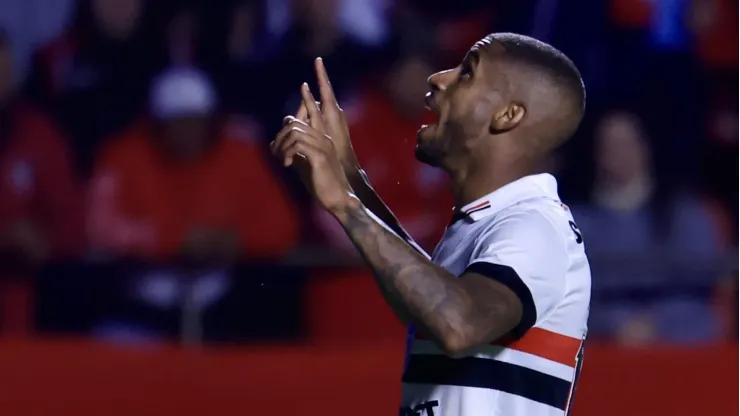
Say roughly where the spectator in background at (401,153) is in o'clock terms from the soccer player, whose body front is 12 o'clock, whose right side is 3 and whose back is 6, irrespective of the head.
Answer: The spectator in background is roughly at 3 o'clock from the soccer player.

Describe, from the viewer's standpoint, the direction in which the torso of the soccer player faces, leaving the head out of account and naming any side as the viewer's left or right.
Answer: facing to the left of the viewer

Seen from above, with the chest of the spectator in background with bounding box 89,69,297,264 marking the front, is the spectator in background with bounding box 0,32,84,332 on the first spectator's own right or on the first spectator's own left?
on the first spectator's own right

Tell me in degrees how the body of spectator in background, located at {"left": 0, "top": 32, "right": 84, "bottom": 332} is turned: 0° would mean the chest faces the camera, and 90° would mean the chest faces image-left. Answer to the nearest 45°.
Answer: approximately 0°

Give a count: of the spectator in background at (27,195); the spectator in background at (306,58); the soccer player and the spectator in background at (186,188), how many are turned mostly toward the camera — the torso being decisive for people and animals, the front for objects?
3

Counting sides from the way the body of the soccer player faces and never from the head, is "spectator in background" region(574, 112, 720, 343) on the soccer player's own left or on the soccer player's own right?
on the soccer player's own right

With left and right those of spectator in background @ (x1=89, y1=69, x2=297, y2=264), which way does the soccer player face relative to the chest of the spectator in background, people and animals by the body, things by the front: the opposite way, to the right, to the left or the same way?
to the right
